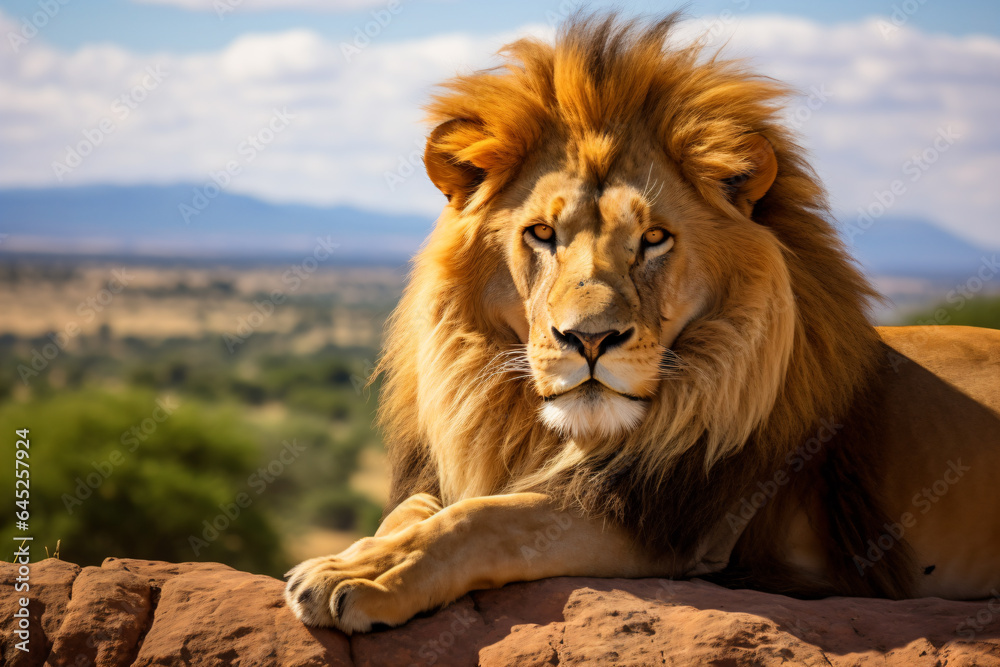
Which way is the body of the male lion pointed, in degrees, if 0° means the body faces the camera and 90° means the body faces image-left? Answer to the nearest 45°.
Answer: approximately 45°

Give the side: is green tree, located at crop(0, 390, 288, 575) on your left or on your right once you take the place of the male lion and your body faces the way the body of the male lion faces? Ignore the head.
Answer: on your right
